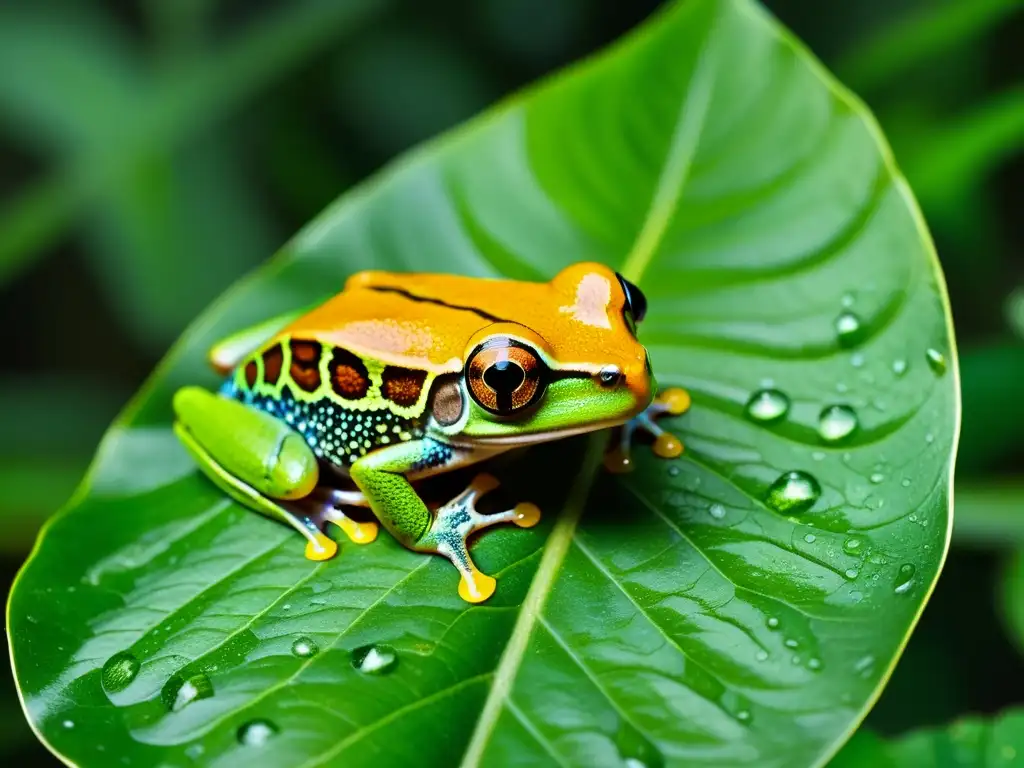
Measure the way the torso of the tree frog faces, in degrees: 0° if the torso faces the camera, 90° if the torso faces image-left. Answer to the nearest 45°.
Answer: approximately 315°

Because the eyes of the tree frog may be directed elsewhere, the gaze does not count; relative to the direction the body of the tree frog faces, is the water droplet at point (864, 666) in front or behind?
in front
